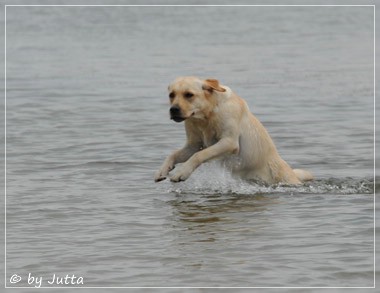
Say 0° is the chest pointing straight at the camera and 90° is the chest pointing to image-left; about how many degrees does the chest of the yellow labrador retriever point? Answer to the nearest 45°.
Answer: approximately 45°
